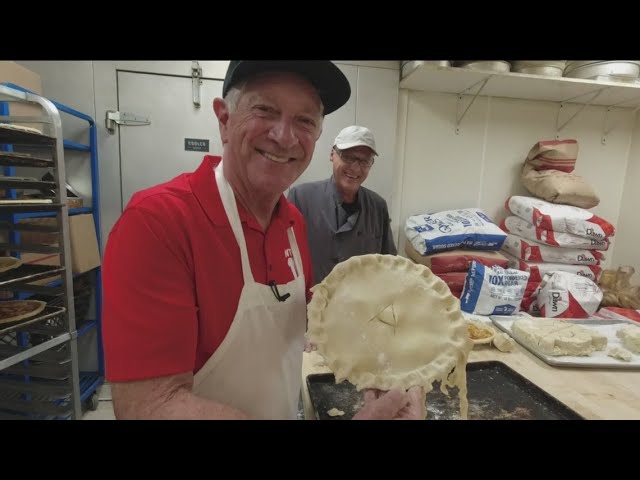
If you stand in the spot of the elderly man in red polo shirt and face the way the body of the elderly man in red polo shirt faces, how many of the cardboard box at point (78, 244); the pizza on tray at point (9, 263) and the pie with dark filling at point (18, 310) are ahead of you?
0

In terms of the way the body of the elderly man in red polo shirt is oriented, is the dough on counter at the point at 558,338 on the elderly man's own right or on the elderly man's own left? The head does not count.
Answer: on the elderly man's own left

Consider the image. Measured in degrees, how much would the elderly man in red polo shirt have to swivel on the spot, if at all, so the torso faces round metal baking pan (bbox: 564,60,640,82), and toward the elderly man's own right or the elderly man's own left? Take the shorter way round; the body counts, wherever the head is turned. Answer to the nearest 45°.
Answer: approximately 90° to the elderly man's own left

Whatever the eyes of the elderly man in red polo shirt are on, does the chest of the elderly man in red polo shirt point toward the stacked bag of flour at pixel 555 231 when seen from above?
no

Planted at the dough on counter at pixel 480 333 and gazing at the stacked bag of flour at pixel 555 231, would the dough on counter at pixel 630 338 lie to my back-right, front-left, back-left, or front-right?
front-right

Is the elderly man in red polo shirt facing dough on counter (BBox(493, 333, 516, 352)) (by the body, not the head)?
no

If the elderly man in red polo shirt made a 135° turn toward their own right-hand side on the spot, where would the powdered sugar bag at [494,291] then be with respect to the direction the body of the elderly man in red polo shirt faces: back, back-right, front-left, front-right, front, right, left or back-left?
back-right

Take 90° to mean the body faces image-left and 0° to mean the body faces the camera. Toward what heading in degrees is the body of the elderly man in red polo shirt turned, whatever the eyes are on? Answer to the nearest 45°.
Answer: approximately 315°

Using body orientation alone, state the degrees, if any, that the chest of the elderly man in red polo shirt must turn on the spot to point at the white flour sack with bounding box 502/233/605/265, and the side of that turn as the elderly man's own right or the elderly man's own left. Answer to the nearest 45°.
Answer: approximately 90° to the elderly man's own left

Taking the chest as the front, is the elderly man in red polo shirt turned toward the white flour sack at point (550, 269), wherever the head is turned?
no
